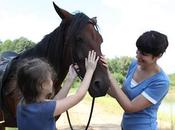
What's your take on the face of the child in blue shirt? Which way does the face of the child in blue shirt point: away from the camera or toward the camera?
away from the camera

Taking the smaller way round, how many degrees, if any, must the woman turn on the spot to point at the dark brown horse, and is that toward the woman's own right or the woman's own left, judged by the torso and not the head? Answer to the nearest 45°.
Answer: approximately 90° to the woman's own right

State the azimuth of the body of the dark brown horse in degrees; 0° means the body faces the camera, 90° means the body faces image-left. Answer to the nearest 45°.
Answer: approximately 315°

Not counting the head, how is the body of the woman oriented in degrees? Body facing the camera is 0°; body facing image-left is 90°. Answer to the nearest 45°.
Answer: approximately 45°

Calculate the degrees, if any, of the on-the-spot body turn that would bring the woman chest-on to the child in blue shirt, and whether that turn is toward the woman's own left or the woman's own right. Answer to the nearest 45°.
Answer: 0° — they already face them

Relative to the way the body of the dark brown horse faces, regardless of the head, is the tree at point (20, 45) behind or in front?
behind

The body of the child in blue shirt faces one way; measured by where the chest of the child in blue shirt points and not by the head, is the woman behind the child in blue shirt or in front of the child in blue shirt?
in front

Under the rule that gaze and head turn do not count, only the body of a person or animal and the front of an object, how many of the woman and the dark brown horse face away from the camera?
0

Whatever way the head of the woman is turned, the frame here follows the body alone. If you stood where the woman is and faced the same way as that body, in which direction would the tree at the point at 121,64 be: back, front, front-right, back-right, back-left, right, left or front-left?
back-right

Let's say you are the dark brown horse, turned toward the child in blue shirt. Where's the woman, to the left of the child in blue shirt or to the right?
left

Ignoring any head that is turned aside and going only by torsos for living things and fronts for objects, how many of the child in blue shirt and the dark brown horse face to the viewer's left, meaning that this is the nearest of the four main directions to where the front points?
0

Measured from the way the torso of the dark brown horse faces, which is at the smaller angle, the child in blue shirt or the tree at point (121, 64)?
the child in blue shirt

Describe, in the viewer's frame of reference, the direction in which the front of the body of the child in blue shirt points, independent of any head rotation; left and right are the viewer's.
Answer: facing away from the viewer and to the right of the viewer

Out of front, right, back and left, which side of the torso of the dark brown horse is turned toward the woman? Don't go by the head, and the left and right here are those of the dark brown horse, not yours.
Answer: front
